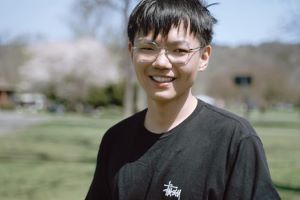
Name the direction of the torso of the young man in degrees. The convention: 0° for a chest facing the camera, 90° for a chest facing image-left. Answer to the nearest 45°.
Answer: approximately 45°
